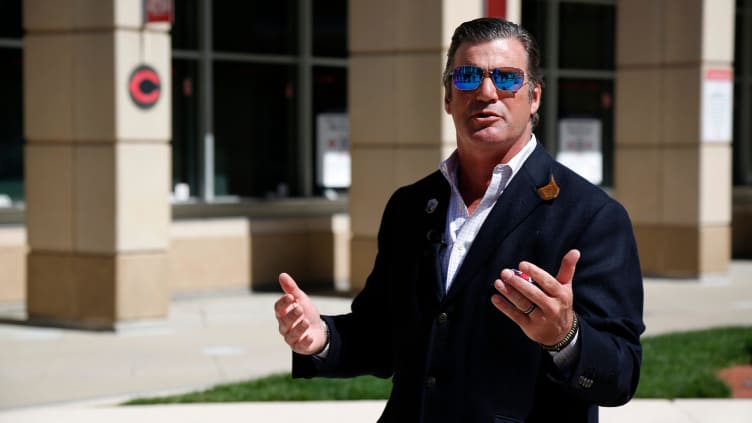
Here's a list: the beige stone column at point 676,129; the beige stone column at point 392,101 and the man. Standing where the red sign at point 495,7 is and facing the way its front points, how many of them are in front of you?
1

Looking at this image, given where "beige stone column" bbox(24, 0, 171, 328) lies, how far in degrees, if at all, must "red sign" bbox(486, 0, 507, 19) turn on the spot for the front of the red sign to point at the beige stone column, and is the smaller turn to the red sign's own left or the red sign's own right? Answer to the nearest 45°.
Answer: approximately 90° to the red sign's own right

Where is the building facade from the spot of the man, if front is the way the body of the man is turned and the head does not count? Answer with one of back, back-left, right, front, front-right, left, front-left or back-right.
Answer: back-right

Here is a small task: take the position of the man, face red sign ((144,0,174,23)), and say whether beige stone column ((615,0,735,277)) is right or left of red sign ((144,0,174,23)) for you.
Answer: right

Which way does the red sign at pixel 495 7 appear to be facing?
toward the camera

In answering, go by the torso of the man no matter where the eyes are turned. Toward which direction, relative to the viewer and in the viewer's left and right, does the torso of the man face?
facing the viewer and to the left of the viewer

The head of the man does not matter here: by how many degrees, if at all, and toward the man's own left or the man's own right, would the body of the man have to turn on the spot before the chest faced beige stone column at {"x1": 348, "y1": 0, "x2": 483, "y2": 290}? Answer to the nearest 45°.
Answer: approximately 135° to the man's own right

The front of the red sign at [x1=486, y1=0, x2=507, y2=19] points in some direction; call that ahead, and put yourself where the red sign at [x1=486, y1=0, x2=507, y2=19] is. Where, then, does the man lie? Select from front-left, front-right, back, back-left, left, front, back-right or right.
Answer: front

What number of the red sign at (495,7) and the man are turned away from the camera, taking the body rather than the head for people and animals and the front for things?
0

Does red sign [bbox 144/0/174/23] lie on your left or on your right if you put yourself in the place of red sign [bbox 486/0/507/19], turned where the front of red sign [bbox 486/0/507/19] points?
on your right

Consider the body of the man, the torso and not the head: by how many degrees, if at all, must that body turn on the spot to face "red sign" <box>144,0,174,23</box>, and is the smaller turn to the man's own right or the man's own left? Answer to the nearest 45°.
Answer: approximately 135° to the man's own right
